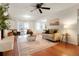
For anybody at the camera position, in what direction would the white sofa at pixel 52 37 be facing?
facing the viewer and to the left of the viewer

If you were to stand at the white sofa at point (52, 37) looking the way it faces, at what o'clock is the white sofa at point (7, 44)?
the white sofa at point (7, 44) is roughly at 1 o'clock from the white sofa at point (52, 37).
